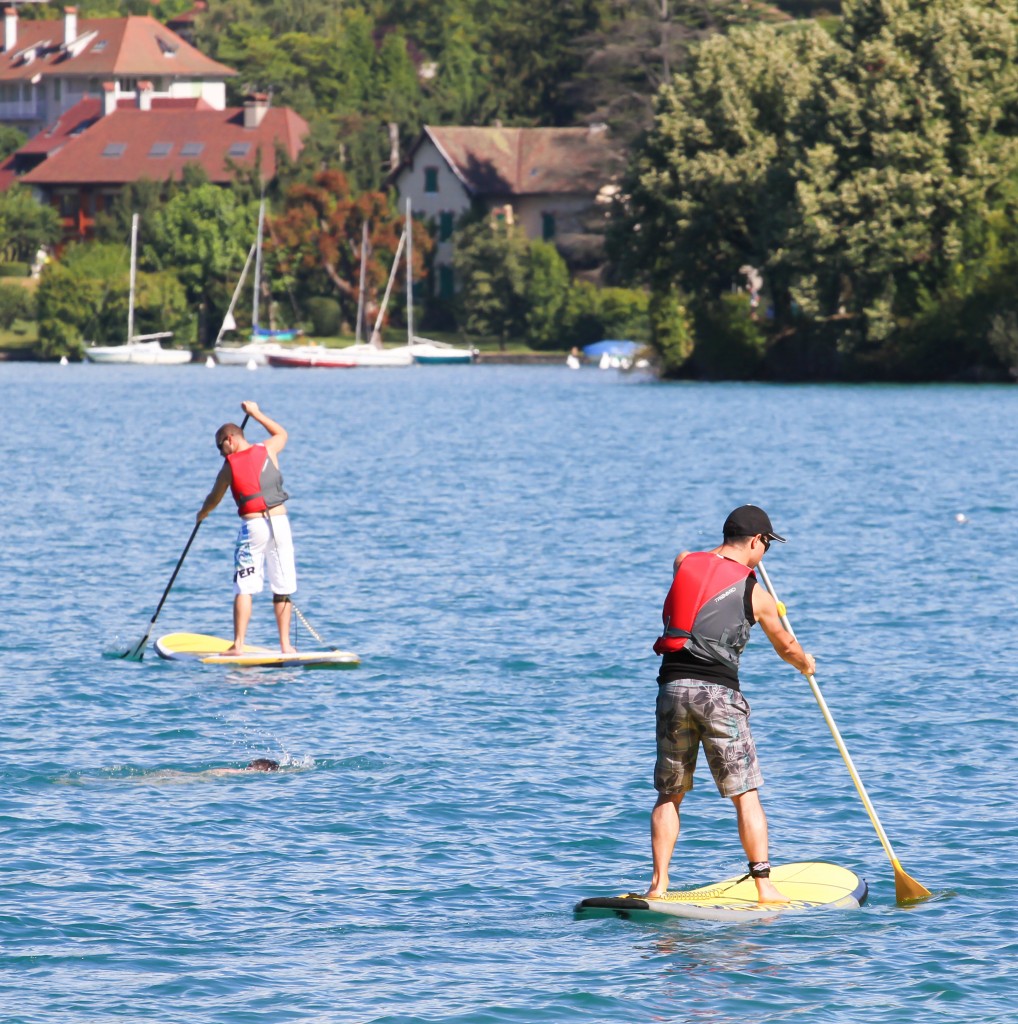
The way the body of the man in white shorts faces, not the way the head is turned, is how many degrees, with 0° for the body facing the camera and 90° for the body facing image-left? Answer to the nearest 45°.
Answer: approximately 135°

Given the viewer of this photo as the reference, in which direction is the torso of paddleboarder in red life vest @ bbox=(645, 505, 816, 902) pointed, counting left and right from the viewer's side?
facing away from the viewer and to the right of the viewer

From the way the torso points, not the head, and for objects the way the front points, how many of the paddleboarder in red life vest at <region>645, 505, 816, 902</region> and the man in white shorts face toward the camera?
0

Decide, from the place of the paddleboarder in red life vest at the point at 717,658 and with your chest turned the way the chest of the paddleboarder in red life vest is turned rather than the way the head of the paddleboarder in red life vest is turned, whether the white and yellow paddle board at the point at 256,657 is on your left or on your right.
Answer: on your left

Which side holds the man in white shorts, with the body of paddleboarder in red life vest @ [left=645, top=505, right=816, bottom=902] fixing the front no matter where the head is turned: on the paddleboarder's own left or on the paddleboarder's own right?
on the paddleboarder's own left
